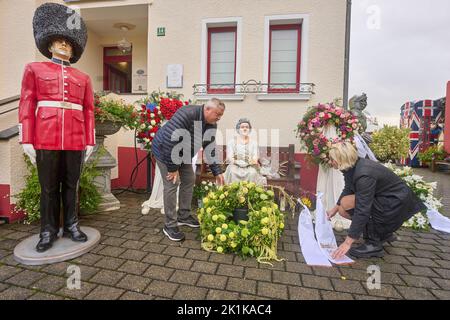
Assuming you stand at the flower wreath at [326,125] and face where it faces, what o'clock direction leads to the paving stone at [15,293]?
The paving stone is roughly at 1 o'clock from the flower wreath.

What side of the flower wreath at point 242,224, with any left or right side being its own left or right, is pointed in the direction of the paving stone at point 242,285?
front

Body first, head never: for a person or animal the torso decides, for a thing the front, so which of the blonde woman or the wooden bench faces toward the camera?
the wooden bench

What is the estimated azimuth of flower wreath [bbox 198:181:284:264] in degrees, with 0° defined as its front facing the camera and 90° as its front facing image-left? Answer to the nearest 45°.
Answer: approximately 0°

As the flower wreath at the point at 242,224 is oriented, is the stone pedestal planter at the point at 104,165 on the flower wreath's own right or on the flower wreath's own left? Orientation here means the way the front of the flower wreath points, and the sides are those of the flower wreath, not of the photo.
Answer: on the flower wreath's own right

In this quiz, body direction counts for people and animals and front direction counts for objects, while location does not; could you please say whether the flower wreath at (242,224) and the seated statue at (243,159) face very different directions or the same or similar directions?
same or similar directions

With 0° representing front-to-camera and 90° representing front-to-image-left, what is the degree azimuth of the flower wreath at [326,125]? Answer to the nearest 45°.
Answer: approximately 0°

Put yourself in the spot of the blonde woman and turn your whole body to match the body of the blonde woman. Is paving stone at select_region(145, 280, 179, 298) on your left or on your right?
on your left

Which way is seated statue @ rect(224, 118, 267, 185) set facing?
toward the camera

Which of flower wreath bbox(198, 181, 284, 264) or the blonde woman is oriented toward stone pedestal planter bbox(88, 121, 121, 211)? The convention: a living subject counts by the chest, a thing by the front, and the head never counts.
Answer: the blonde woman

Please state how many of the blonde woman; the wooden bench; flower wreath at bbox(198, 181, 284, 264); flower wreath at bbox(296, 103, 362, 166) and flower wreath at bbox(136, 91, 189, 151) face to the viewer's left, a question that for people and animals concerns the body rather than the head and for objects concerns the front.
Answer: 1

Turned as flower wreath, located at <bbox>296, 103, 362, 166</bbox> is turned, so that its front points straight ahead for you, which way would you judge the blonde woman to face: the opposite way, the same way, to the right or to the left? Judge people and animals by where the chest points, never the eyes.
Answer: to the right

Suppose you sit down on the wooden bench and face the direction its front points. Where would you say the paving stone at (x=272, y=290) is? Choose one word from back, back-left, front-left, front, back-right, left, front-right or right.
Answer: front

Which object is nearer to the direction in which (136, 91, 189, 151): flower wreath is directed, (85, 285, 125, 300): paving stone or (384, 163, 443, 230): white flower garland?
the paving stone

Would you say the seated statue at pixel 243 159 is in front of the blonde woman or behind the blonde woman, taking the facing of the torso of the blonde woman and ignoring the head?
in front

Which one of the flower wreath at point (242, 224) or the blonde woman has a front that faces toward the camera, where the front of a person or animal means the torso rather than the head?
the flower wreath
